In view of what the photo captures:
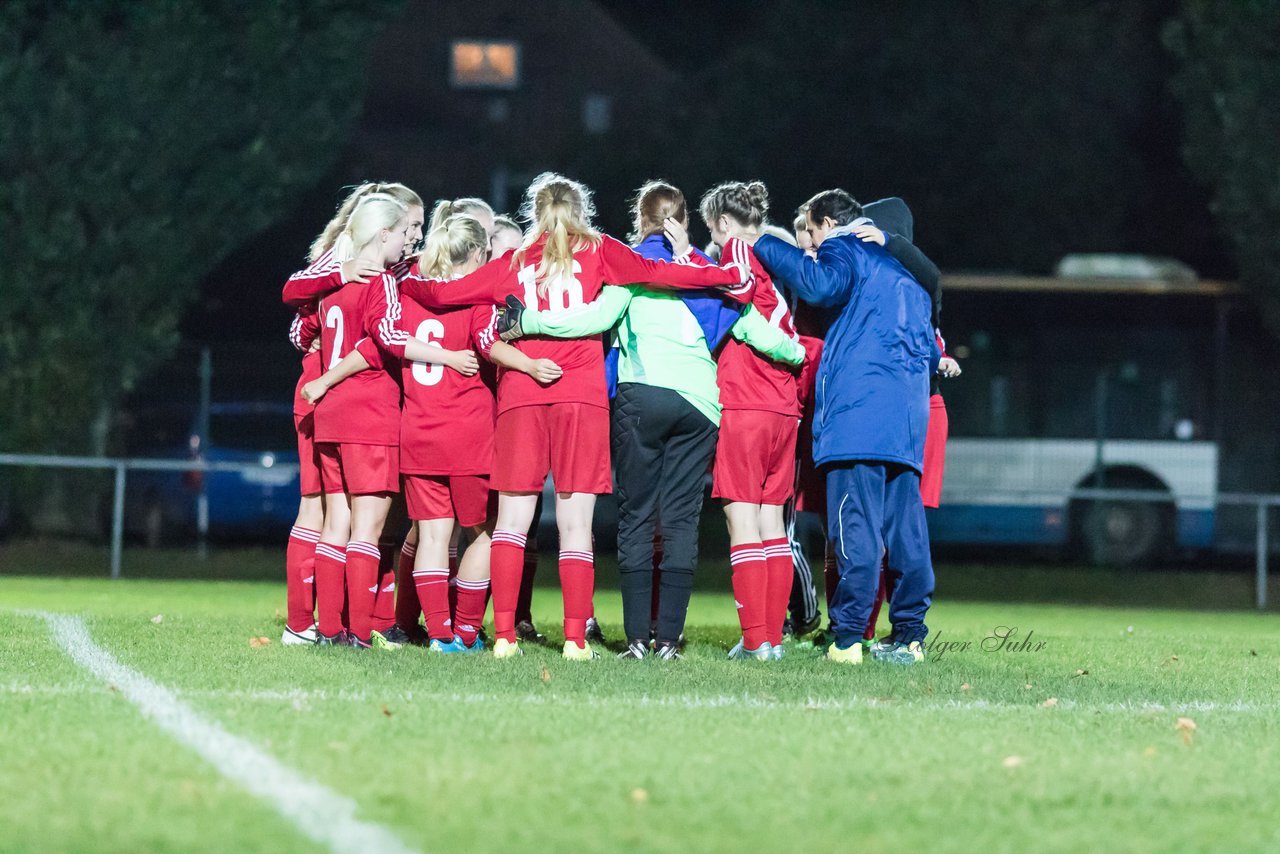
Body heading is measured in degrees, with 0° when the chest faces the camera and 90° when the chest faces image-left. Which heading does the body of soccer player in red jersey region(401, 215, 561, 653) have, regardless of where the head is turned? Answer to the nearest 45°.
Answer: approximately 225°

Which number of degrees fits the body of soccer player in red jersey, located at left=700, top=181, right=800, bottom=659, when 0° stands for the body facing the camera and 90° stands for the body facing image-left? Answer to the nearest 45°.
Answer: approximately 135°

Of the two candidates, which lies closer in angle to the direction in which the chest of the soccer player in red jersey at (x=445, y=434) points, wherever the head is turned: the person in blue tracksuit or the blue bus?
the blue bus

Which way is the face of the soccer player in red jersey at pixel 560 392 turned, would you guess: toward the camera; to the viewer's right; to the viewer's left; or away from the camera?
away from the camera

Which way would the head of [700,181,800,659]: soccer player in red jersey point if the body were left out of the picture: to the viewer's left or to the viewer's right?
to the viewer's left

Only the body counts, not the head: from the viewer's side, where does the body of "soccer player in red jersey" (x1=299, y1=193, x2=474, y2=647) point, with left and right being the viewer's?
facing away from the viewer and to the right of the viewer

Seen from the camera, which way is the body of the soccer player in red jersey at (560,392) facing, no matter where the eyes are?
away from the camera

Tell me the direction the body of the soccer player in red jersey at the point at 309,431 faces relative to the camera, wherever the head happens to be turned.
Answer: to the viewer's right

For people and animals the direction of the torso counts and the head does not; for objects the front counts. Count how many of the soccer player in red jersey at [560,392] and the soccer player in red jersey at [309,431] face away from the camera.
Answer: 1
